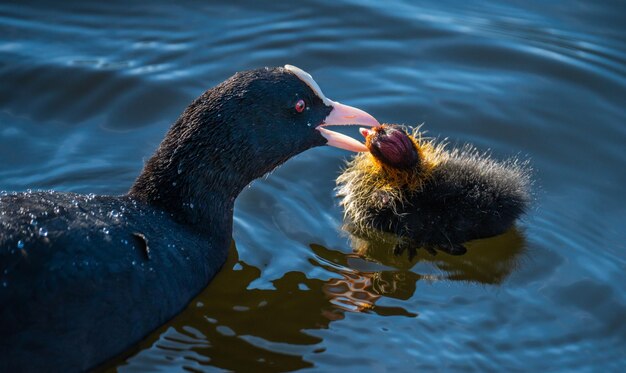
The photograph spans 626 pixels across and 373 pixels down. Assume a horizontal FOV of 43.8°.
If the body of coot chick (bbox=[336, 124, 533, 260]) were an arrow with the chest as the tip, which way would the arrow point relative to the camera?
to the viewer's left
